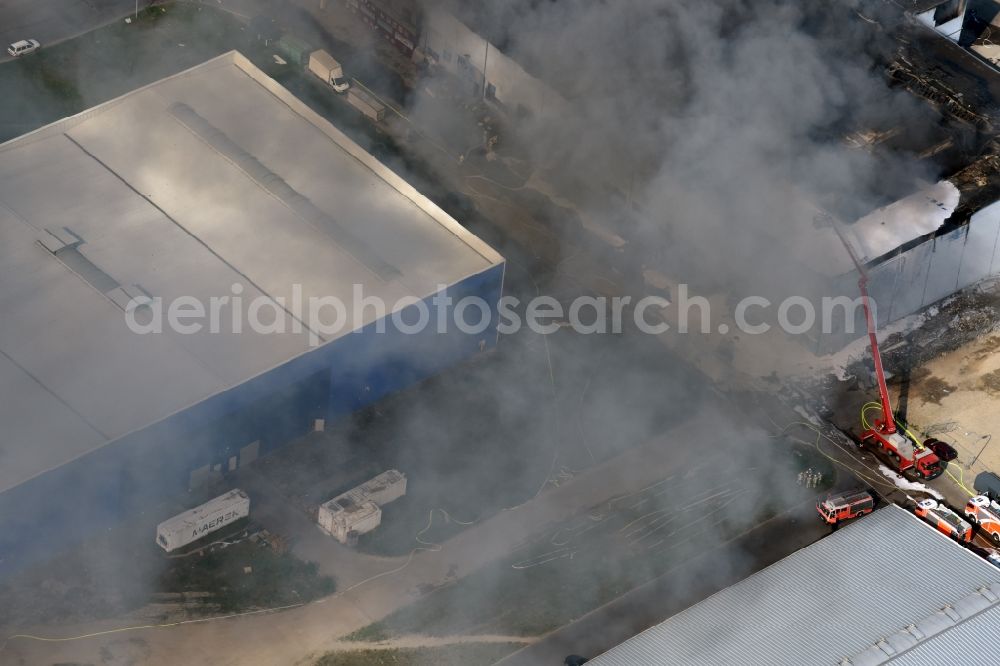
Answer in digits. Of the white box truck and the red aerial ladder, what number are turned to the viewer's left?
0

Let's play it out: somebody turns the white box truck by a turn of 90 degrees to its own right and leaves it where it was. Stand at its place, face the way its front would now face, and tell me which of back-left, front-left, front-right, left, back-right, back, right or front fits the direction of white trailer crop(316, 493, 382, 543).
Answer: front-left

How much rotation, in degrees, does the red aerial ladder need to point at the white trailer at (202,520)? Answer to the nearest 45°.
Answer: approximately 90° to its right

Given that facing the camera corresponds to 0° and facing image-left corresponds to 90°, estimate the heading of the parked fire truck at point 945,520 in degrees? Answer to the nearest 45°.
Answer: approximately 135°

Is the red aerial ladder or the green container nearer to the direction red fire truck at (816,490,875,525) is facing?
the green container

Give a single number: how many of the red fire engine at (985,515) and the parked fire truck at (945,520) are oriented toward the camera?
0

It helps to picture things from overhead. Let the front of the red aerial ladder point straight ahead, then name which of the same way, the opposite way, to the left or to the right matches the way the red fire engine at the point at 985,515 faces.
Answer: the opposite way

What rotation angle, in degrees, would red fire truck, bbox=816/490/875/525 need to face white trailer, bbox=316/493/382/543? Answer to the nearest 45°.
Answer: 0° — it already faces it

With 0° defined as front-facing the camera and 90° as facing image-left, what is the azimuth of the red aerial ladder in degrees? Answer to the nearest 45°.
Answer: approximately 315°

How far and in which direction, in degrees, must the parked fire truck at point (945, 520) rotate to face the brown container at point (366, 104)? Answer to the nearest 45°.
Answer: approximately 45° to its left

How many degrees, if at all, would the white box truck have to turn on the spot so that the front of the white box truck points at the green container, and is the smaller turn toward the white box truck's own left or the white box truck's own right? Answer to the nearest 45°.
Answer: approximately 180°

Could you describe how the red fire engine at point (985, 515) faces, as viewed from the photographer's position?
facing away from the viewer and to the left of the viewer
